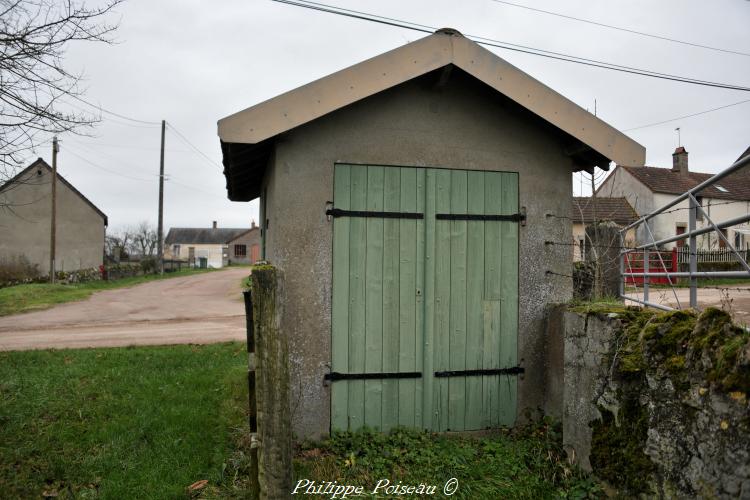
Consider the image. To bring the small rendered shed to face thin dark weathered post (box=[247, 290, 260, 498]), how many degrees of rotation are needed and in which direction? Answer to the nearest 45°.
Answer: approximately 45° to its right

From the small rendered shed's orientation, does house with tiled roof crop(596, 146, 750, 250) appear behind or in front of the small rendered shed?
behind

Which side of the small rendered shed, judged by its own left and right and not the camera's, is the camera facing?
front

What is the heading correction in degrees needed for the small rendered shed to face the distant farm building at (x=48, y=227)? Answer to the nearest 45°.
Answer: approximately 135° to its right

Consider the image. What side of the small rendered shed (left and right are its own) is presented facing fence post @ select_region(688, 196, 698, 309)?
left

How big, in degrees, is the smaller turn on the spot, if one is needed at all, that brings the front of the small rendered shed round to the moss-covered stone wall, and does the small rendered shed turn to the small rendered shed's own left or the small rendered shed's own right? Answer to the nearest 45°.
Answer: approximately 45° to the small rendered shed's own left

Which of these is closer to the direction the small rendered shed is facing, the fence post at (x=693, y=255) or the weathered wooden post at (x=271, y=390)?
the weathered wooden post

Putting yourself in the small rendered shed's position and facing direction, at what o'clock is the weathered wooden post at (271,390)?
The weathered wooden post is roughly at 1 o'clock from the small rendered shed.
